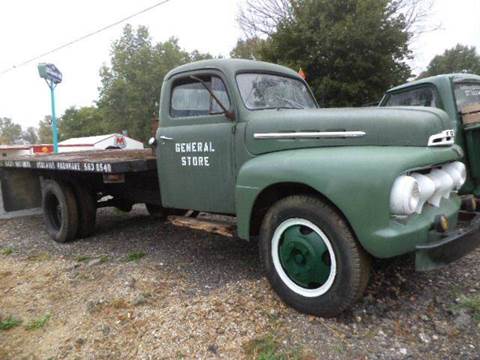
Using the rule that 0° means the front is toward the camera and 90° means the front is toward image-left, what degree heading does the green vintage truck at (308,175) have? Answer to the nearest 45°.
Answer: approximately 315°

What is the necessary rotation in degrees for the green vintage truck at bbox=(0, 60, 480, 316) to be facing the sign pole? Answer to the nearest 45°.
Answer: approximately 180°

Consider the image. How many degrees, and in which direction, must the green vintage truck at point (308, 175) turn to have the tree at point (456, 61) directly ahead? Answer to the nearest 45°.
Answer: approximately 90° to its left

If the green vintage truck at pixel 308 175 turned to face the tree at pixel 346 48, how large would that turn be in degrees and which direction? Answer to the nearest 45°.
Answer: approximately 135° to its left

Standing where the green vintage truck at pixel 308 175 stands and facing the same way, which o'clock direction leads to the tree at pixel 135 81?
The tree is roughly at 7 o'clock from the green vintage truck.
